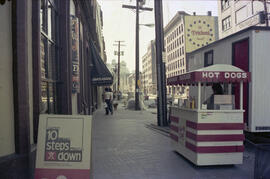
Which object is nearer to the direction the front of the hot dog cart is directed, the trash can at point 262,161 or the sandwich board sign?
the sandwich board sign

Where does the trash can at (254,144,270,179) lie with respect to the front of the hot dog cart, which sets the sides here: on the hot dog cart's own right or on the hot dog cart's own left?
on the hot dog cart's own left

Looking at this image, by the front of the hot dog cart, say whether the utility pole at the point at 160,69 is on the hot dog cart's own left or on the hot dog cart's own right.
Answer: on the hot dog cart's own right
